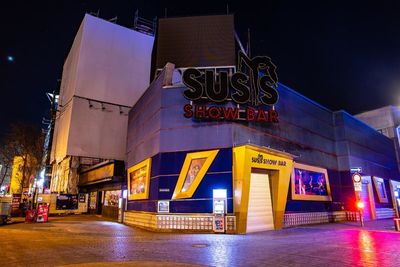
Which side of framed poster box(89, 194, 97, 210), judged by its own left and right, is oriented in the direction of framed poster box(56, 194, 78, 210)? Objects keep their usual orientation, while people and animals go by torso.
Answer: right

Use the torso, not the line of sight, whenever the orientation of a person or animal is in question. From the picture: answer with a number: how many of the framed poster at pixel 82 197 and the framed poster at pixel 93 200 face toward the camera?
2

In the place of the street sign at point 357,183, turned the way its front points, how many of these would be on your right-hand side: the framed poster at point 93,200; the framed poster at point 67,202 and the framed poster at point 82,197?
3

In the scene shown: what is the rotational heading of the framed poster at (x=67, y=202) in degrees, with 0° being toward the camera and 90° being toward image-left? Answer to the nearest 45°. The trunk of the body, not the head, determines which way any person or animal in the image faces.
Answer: approximately 0°

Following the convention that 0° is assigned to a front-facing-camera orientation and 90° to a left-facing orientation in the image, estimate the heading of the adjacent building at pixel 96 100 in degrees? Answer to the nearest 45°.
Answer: approximately 315°

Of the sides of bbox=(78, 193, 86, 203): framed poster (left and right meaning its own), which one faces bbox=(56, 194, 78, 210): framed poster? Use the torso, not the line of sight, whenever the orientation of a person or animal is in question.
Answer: right

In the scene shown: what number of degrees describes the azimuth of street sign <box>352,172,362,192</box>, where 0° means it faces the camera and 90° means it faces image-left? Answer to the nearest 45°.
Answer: approximately 0°

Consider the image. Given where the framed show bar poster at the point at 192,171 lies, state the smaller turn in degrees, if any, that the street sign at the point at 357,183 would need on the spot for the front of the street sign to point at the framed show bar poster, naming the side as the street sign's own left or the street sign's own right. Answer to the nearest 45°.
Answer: approximately 45° to the street sign's own right
